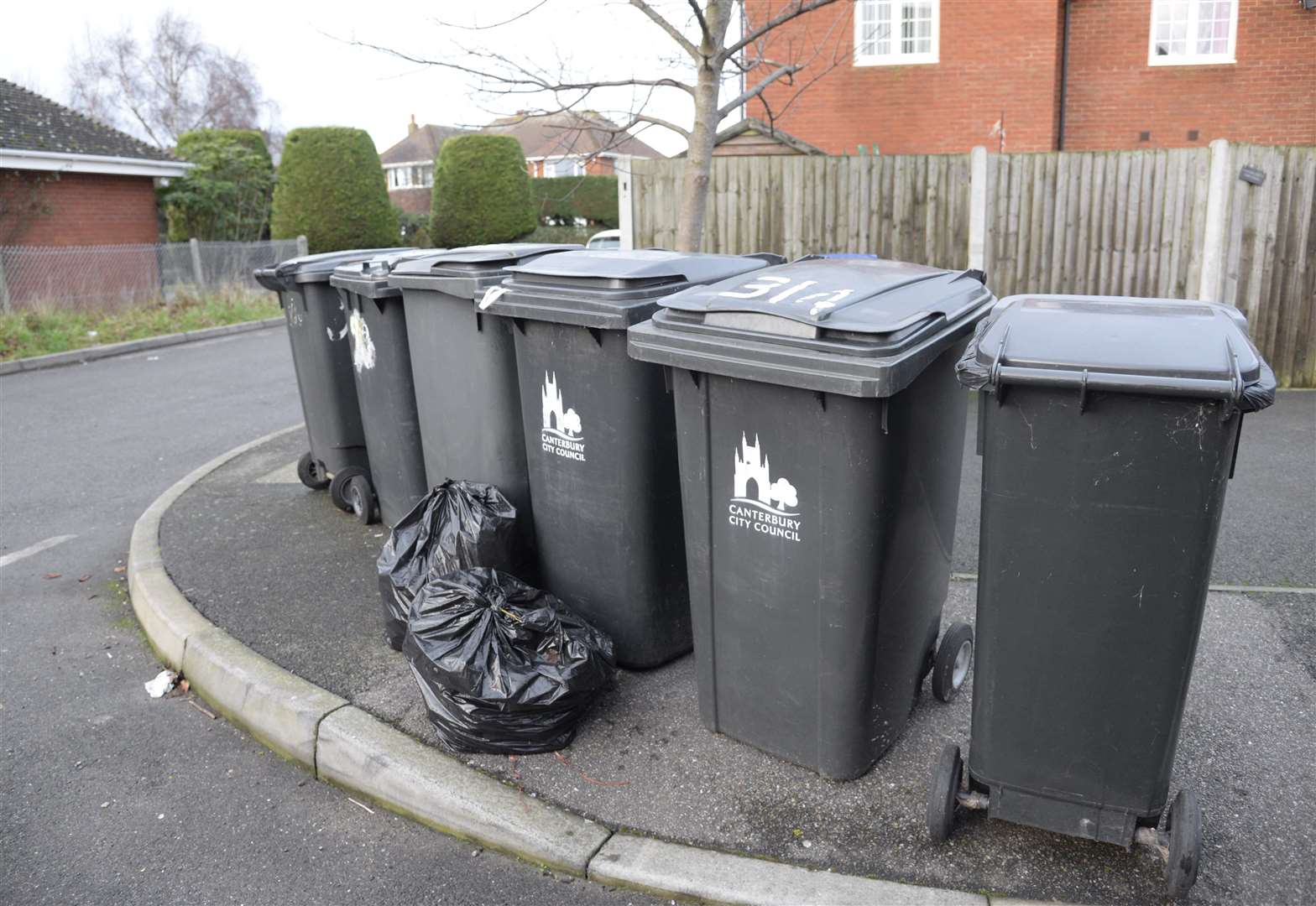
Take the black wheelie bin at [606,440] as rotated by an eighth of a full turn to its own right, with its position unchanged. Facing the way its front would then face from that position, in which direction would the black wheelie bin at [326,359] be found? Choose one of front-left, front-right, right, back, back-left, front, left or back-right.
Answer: front-right

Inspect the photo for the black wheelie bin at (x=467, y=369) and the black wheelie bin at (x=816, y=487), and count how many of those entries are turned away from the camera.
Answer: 0

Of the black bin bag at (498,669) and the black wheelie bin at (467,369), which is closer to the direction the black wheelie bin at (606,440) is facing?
the black bin bag

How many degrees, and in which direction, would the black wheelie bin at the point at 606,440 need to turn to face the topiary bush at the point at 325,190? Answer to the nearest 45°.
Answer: approximately 135° to its right

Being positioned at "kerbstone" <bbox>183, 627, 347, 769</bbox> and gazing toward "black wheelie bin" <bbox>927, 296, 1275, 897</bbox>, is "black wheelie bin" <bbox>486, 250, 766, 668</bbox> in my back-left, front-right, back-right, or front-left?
front-left

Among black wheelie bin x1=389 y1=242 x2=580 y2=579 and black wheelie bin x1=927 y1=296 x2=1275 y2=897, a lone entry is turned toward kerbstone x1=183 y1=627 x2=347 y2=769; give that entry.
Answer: black wheelie bin x1=389 y1=242 x2=580 y2=579

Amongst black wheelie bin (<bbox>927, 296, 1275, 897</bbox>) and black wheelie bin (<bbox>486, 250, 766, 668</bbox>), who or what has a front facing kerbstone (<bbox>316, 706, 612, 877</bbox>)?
black wheelie bin (<bbox>486, 250, 766, 668</bbox>)

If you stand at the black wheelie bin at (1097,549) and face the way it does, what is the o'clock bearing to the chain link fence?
The chain link fence is roughly at 10 o'clock from the black wheelie bin.

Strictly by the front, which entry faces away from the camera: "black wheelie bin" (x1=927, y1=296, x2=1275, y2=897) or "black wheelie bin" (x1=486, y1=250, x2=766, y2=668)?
"black wheelie bin" (x1=927, y1=296, x2=1275, y2=897)

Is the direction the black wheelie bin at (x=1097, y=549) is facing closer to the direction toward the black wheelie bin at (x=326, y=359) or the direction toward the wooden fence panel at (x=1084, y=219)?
the wooden fence panel

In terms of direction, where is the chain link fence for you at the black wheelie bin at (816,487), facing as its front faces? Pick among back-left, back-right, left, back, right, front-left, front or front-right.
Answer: right

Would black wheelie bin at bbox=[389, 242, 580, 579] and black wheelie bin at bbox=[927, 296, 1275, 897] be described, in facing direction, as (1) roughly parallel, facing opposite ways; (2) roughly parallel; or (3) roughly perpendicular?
roughly parallel, facing opposite ways

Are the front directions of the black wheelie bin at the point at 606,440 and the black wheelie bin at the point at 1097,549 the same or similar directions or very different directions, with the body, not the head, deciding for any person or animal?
very different directions

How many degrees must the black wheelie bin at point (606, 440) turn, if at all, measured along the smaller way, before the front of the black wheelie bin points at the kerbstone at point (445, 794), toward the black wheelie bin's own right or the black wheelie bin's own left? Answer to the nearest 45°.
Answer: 0° — it already faces it

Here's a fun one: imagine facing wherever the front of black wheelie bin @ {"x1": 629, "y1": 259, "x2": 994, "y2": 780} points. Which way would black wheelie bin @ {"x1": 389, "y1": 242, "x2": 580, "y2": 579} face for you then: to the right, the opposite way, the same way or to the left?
the same way

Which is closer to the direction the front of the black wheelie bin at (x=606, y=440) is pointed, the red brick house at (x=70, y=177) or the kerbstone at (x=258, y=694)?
the kerbstone

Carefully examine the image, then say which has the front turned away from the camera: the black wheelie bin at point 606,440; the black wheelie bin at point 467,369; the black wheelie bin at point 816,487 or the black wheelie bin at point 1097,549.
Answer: the black wheelie bin at point 1097,549

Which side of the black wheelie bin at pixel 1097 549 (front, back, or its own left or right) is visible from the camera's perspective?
back
